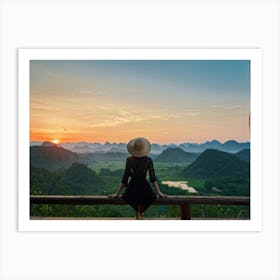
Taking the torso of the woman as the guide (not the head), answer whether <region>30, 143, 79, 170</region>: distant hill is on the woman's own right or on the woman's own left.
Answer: on the woman's own left

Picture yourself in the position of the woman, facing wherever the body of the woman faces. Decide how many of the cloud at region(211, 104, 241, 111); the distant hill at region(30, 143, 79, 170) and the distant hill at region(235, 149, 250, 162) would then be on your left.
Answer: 1

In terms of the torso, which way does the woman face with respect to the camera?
away from the camera

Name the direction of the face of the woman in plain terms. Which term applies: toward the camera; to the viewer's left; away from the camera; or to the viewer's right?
away from the camera
